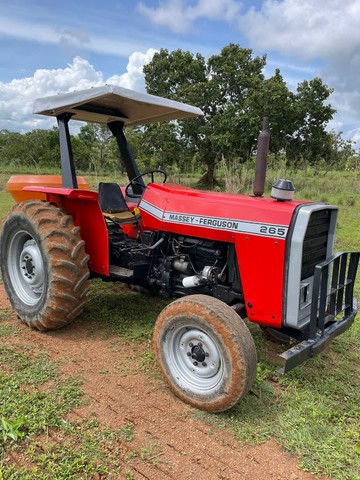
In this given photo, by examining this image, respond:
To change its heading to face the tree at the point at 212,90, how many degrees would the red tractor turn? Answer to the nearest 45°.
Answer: approximately 135° to its left

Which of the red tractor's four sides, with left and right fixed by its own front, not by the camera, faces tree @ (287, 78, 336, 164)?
left

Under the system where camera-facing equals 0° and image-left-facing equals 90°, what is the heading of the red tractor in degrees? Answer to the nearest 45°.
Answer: approximately 315°
